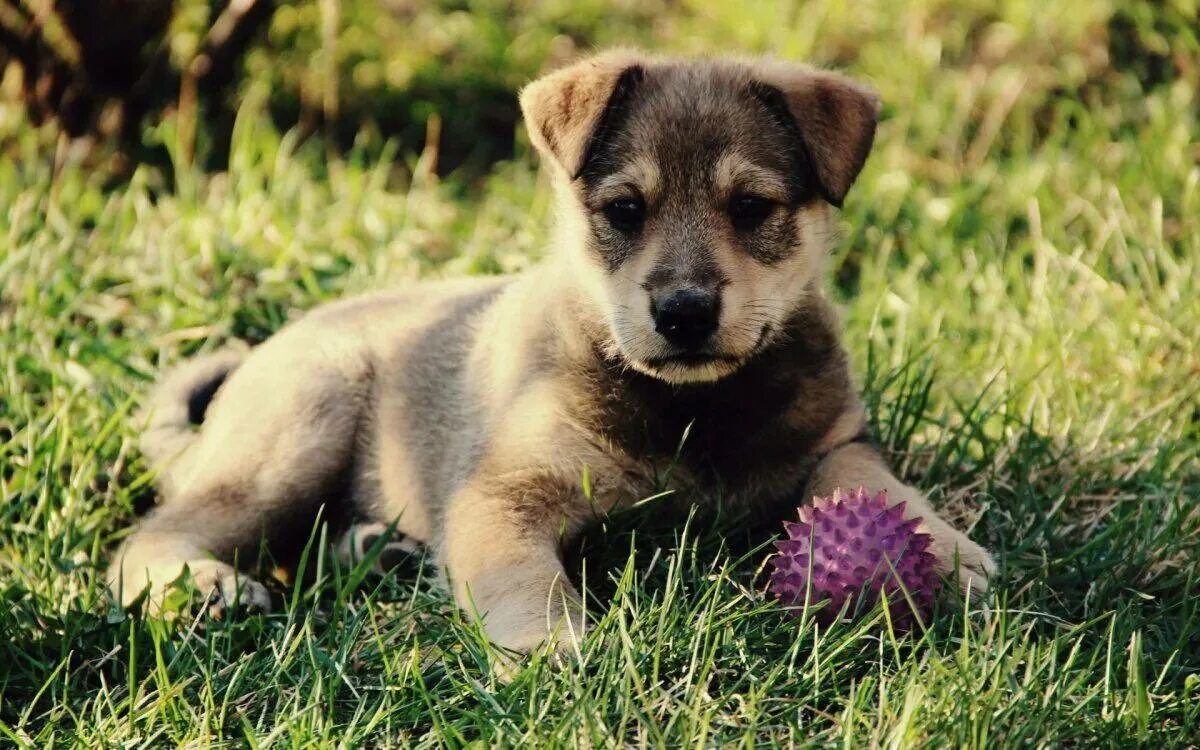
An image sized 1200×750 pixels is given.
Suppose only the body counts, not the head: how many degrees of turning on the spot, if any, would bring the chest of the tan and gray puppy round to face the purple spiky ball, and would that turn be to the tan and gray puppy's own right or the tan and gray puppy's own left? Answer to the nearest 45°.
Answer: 0° — it already faces it

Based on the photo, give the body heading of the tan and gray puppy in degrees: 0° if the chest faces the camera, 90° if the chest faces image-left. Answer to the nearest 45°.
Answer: approximately 315°
